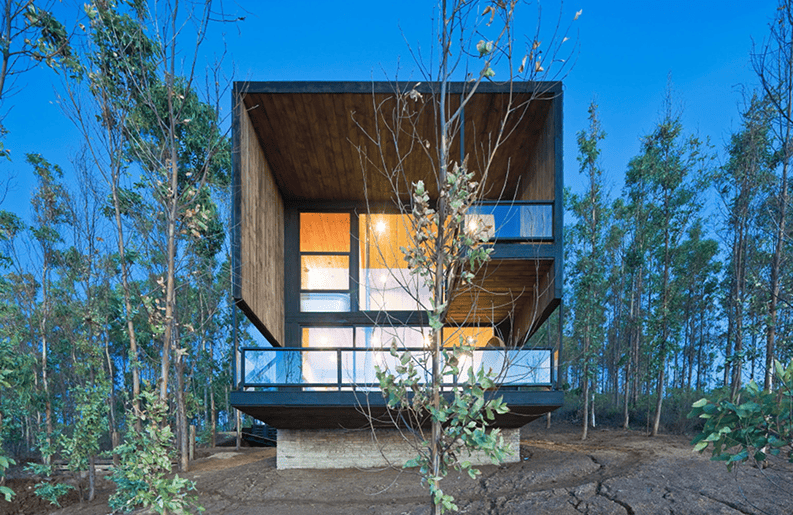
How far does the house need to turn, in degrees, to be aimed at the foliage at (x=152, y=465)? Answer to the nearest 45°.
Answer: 0° — it already faces it

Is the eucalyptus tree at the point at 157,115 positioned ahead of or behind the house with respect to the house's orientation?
ahead

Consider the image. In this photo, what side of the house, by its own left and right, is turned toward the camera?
front

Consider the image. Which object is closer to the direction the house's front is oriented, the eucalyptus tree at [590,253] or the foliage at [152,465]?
the foliage

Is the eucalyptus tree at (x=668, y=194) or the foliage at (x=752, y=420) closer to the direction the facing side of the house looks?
the foliage

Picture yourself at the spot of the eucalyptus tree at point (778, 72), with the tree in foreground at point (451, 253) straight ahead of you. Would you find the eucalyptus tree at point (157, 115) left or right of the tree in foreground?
right

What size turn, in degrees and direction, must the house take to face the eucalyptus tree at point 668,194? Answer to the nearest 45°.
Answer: approximately 135° to its left
